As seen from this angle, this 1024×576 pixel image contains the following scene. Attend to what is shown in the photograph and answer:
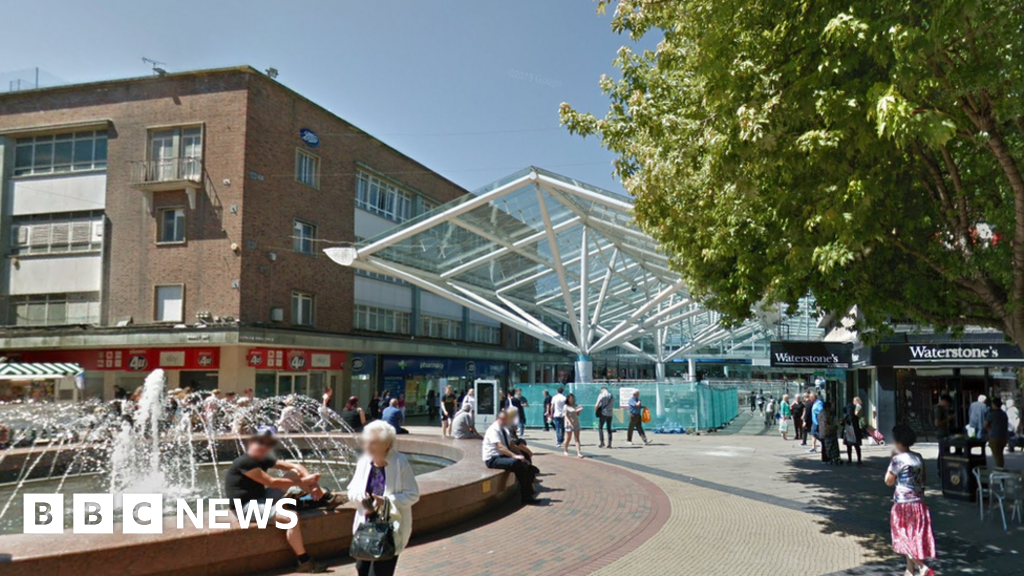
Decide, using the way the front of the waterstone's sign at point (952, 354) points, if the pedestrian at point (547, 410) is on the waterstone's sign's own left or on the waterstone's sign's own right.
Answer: on the waterstone's sign's own right

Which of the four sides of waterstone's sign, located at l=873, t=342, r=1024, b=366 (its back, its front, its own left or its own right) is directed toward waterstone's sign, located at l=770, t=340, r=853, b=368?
right

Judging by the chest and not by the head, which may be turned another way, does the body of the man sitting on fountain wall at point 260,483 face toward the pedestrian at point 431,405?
no

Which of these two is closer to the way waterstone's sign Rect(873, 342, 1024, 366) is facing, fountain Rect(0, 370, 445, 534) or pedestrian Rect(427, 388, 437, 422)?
the fountain

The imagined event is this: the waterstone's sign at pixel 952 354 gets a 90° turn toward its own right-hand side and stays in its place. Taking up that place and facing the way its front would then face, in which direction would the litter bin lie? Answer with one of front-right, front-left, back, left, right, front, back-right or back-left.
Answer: left

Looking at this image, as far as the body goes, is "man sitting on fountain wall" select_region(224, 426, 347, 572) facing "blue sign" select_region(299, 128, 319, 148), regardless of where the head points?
no

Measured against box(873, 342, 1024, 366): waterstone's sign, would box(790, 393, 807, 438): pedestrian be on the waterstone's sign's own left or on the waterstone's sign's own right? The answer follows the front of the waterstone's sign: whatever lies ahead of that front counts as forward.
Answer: on the waterstone's sign's own right

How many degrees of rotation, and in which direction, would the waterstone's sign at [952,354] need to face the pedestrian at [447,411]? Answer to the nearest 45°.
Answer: approximately 90° to its right

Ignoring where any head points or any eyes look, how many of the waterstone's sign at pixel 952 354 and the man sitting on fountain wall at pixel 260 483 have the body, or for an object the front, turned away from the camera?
0

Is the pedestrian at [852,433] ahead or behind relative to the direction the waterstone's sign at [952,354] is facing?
ahead

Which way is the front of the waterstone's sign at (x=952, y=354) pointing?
toward the camera

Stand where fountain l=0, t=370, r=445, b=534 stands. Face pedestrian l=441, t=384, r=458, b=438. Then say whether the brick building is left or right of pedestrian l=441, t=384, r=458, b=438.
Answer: left

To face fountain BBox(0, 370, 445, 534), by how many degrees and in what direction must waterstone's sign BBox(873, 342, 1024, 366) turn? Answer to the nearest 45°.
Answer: approximately 45° to its right

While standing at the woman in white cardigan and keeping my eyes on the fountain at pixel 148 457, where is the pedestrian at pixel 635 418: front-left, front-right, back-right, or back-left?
front-right

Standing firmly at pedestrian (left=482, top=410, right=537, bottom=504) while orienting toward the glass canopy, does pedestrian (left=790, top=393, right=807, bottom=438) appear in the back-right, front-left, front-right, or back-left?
front-right

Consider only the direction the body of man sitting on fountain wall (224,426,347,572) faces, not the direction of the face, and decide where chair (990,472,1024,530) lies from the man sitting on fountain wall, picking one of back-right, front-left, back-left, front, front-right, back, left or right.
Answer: front-left
